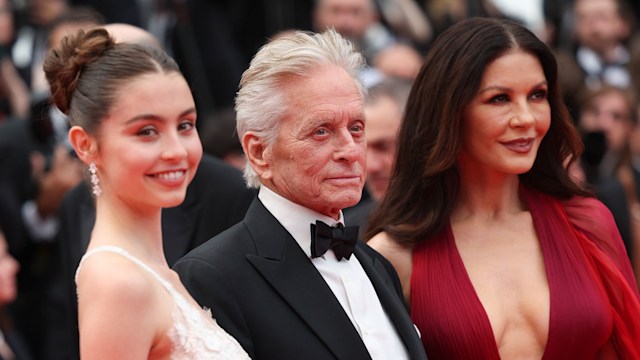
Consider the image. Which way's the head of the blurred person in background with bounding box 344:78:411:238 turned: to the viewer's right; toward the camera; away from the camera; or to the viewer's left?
toward the camera

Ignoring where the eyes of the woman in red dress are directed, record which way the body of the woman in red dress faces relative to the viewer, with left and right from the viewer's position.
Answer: facing the viewer and to the right of the viewer

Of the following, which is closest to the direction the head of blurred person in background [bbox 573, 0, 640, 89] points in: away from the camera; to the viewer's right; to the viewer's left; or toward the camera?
toward the camera

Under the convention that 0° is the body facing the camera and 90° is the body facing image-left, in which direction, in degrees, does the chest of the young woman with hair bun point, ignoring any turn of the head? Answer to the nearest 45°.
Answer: approximately 315°

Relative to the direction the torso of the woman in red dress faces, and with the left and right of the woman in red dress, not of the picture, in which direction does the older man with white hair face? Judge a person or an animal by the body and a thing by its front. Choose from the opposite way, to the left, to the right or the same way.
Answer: the same way

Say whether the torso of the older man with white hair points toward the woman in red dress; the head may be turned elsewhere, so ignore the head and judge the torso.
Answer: no

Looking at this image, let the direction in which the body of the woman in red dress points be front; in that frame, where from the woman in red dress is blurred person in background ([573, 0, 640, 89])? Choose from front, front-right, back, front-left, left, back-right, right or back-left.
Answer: back-left

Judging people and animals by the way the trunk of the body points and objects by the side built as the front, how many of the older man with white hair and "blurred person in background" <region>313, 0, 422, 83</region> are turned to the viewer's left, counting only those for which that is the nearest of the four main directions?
0

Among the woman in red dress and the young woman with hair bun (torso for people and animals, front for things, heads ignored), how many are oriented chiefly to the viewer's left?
0

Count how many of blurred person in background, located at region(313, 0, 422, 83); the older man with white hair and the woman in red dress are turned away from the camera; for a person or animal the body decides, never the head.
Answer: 0

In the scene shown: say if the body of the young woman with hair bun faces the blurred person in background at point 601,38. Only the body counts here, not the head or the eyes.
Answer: no

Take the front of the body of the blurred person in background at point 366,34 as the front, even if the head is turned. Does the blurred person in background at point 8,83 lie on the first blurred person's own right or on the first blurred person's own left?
on the first blurred person's own right

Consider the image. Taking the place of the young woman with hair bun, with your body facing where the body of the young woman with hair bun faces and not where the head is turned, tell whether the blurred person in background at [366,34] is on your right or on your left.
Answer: on your left

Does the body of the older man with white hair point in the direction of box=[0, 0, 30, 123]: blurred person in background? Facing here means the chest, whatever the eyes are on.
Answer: no

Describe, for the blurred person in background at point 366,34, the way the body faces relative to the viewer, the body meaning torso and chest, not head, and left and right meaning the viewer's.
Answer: facing the viewer

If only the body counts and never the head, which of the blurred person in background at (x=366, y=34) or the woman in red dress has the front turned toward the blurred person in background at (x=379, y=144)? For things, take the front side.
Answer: the blurred person in background at (x=366, y=34)

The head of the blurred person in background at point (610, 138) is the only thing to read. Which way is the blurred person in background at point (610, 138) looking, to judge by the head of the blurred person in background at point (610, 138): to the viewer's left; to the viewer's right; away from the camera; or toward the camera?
toward the camera

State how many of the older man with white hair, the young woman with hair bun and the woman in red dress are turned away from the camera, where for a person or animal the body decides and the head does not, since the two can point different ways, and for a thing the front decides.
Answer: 0

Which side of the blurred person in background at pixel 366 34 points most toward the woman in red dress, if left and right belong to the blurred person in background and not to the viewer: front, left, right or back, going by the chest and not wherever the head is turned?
front
